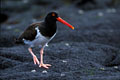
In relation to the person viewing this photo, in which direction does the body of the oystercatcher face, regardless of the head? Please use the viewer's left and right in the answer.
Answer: facing to the right of the viewer
